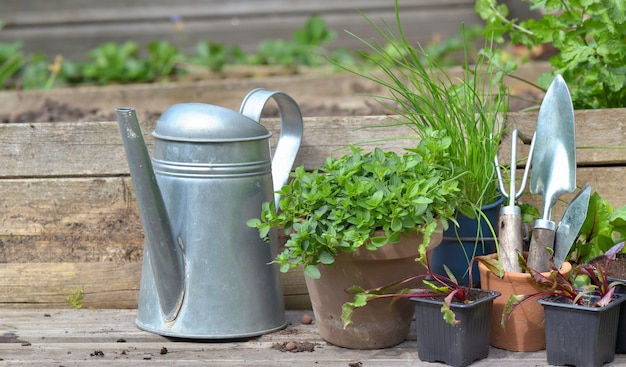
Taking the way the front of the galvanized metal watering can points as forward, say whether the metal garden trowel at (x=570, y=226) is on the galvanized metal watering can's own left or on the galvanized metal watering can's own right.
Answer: on the galvanized metal watering can's own left

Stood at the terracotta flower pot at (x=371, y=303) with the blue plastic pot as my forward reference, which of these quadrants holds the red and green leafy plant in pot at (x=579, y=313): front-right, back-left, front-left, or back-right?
front-right

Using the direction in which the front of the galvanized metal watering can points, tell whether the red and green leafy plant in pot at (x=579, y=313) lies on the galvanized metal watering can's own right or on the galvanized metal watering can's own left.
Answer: on the galvanized metal watering can's own left

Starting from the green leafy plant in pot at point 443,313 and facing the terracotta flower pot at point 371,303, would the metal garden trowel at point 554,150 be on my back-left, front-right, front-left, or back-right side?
back-right

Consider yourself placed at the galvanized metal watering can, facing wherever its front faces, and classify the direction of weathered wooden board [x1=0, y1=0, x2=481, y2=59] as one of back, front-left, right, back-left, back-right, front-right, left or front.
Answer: back-right

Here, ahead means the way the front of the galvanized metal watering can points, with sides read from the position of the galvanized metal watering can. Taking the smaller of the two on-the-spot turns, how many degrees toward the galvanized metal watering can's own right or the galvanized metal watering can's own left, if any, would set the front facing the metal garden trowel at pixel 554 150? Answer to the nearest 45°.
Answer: approximately 135° to the galvanized metal watering can's own left

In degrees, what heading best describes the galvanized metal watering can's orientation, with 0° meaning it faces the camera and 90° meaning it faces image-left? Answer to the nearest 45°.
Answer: approximately 45°
